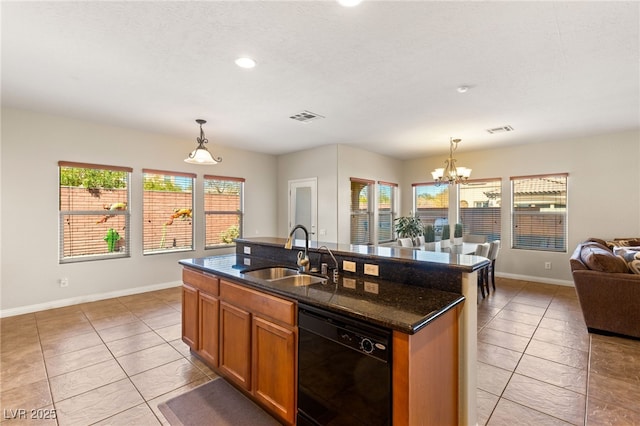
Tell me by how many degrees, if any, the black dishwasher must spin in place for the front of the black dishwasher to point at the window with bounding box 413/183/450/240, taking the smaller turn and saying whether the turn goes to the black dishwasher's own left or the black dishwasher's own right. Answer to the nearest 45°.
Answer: approximately 135° to the black dishwasher's own right

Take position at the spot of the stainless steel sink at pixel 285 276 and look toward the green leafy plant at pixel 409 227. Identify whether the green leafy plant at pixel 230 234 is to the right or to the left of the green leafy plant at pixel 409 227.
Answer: left

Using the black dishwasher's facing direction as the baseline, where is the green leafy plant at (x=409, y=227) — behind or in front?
behind

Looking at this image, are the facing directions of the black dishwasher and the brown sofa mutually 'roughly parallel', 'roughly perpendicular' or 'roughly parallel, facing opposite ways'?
roughly perpendicular

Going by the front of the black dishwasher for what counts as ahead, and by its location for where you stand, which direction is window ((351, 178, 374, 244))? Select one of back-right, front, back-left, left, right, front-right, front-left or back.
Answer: back-right
